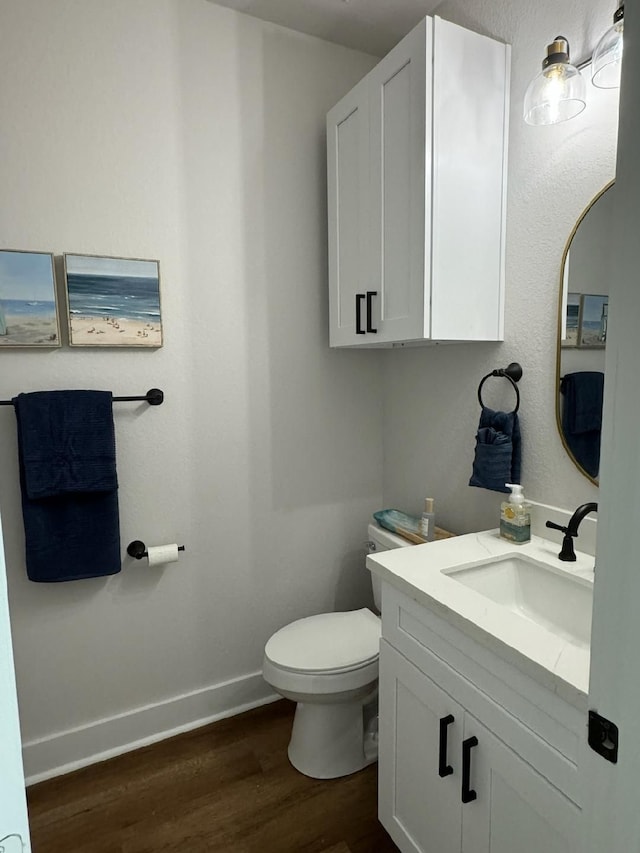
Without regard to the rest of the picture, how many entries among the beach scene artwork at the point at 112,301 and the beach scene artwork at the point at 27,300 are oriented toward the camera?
2

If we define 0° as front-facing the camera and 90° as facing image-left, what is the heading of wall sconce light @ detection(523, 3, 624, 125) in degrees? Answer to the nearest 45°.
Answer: approximately 45°

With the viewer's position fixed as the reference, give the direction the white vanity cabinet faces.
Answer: facing the viewer and to the left of the viewer

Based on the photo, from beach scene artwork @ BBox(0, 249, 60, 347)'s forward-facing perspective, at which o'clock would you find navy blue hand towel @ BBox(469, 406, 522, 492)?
The navy blue hand towel is roughly at 10 o'clock from the beach scene artwork.

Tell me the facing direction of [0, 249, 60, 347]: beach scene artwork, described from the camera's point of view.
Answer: facing the viewer

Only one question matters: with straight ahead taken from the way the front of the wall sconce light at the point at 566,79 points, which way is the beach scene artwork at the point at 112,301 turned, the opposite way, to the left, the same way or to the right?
to the left

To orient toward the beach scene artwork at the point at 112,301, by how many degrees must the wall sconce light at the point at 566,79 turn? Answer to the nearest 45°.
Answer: approximately 45° to its right

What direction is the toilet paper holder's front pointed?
toward the camera

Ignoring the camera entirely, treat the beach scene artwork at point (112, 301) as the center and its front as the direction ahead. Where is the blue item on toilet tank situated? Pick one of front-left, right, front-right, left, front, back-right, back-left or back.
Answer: left
